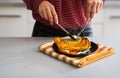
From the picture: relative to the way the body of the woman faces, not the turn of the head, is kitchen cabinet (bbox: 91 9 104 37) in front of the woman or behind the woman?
behind

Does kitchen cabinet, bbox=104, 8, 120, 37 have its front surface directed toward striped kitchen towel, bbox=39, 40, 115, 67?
yes

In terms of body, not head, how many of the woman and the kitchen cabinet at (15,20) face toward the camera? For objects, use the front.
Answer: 2

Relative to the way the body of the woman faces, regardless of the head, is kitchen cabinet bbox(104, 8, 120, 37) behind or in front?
behind

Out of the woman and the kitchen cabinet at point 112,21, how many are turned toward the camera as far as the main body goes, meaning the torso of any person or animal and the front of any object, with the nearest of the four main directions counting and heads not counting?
2

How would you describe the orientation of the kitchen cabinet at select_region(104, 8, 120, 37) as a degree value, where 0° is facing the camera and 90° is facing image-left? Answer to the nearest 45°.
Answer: approximately 0°

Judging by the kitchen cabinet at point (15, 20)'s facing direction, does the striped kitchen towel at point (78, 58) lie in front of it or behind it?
in front

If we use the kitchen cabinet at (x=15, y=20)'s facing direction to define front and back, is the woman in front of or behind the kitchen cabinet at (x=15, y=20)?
in front

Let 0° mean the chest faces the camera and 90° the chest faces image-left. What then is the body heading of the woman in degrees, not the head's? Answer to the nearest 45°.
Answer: approximately 0°
